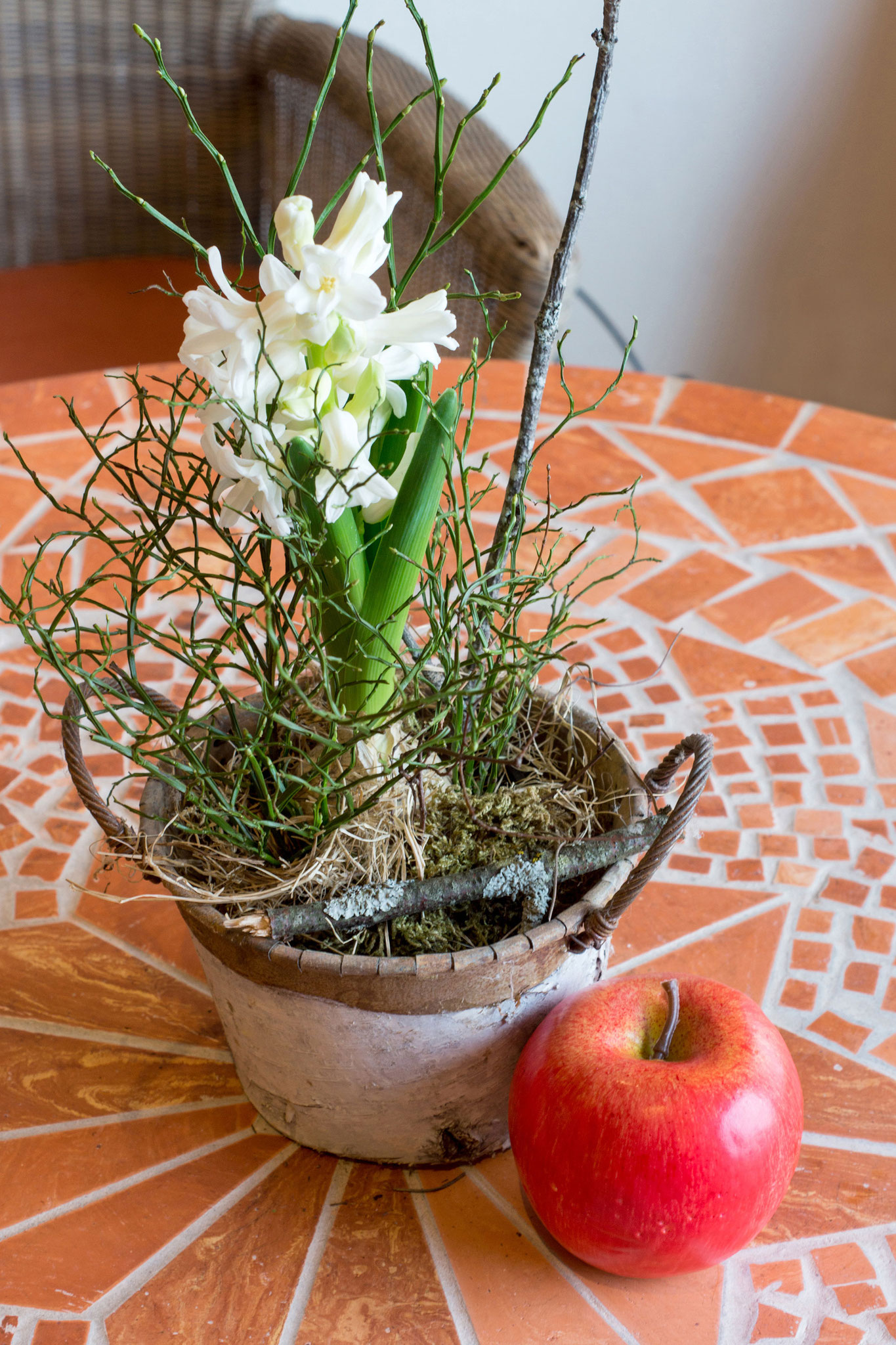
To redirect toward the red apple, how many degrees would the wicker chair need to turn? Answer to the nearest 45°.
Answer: approximately 45° to its right

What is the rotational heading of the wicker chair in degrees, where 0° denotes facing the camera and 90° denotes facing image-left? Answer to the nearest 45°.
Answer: approximately 315°

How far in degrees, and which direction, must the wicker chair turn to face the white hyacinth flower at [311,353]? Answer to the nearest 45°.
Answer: approximately 45° to its right

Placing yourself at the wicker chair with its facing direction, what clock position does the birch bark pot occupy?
The birch bark pot is roughly at 1 o'clock from the wicker chair.

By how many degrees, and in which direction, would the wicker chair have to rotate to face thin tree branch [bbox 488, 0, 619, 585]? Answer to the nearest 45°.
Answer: approximately 45° to its right
